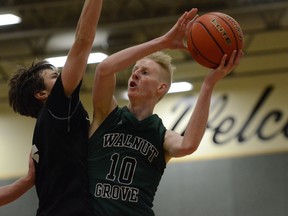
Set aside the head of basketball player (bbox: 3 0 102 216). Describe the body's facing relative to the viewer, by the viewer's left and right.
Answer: facing to the right of the viewer

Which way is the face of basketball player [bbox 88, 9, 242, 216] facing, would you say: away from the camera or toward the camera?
toward the camera
